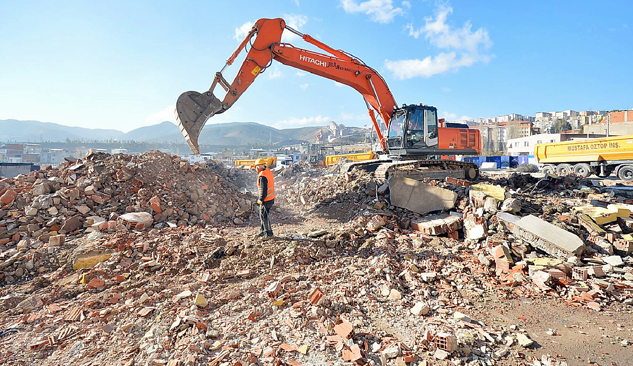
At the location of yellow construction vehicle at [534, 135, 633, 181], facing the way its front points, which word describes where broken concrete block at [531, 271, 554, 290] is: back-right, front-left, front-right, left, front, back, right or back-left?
front-right

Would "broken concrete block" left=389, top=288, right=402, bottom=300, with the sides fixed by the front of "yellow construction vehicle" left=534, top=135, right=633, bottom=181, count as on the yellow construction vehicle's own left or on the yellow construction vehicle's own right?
on the yellow construction vehicle's own right

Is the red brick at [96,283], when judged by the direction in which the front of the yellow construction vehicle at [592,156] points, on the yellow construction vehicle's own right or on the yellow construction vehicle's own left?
on the yellow construction vehicle's own right

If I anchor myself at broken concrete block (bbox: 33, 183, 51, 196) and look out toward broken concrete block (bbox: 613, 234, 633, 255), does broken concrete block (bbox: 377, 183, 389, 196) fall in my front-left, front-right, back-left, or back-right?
front-left

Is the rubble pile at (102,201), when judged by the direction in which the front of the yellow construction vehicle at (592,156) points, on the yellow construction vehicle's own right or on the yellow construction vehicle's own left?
on the yellow construction vehicle's own right

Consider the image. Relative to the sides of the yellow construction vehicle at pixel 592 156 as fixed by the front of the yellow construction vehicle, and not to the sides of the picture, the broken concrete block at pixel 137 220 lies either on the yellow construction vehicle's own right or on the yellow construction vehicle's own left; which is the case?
on the yellow construction vehicle's own right

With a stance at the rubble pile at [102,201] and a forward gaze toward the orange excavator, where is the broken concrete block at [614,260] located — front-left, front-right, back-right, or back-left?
front-right

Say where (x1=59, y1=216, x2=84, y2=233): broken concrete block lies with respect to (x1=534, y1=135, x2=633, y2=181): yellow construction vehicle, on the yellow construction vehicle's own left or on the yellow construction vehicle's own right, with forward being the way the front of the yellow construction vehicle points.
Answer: on the yellow construction vehicle's own right

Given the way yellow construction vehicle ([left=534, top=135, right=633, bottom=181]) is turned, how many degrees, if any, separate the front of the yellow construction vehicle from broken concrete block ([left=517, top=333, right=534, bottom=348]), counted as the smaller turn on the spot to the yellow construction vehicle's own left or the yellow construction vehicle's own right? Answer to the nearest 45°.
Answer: approximately 45° to the yellow construction vehicle's own right

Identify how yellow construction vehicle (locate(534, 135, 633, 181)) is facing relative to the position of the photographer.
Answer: facing the viewer and to the right of the viewer

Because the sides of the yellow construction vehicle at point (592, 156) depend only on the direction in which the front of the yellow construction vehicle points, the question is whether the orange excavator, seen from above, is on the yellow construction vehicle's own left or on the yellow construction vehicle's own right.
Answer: on the yellow construction vehicle's own right

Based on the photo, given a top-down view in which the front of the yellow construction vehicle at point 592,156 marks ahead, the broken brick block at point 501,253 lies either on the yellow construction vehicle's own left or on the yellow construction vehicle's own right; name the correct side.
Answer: on the yellow construction vehicle's own right

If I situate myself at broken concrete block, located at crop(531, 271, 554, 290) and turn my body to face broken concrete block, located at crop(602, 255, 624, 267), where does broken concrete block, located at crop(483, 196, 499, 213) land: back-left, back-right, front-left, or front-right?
front-left
